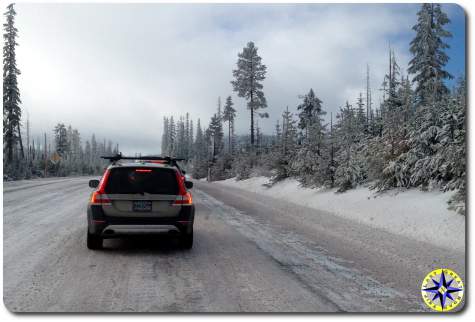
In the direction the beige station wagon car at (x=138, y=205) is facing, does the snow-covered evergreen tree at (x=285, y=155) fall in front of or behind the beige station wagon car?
in front

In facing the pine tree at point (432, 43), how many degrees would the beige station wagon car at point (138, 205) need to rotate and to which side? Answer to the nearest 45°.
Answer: approximately 90° to its right

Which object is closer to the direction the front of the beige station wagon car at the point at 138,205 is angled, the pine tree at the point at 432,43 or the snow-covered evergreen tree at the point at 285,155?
the snow-covered evergreen tree

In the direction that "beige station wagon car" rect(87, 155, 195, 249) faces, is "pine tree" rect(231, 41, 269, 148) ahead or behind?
ahead

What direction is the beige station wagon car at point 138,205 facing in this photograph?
away from the camera
